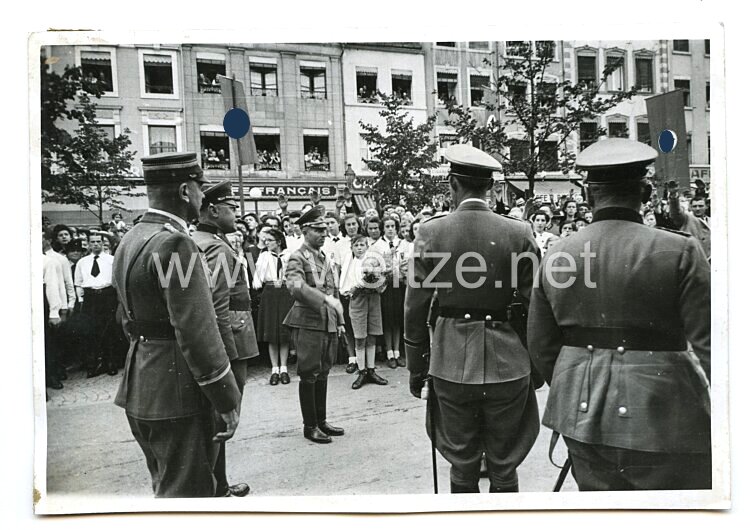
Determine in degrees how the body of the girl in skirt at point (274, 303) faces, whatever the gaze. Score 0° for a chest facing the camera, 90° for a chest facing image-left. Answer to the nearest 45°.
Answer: approximately 0°

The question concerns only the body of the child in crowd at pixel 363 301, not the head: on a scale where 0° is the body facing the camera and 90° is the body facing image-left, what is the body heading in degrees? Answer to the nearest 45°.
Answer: approximately 0°

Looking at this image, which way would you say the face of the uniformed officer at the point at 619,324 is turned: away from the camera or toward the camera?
away from the camera

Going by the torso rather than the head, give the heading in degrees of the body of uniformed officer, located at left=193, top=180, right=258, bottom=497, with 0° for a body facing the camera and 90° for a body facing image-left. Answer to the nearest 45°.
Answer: approximately 270°

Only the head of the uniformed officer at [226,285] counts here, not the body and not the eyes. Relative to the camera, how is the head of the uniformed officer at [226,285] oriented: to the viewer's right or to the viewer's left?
to the viewer's right
